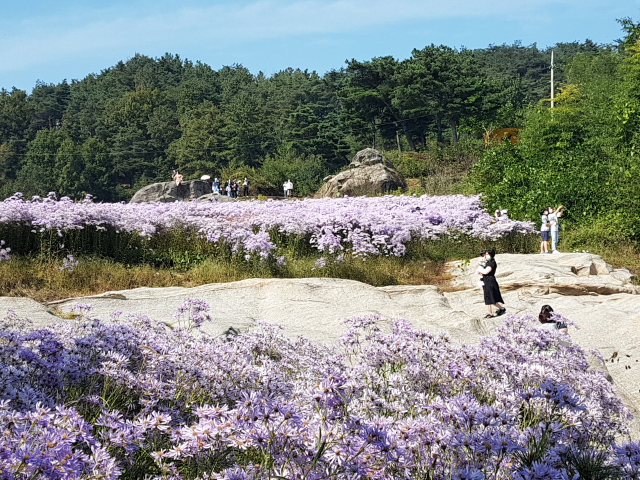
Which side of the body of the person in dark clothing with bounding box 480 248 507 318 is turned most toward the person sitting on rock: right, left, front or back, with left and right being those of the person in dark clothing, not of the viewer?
left

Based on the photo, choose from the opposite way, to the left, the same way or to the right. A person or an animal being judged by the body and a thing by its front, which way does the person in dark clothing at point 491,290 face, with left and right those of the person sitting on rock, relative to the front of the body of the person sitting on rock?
the opposite way

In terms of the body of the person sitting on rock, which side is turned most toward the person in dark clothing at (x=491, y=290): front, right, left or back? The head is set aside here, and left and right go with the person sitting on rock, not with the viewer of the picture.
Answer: left
